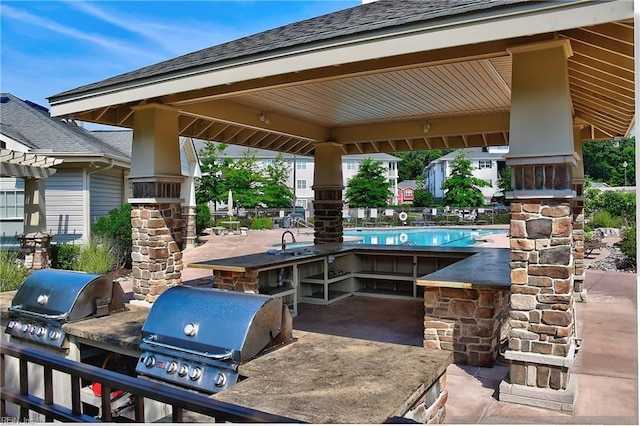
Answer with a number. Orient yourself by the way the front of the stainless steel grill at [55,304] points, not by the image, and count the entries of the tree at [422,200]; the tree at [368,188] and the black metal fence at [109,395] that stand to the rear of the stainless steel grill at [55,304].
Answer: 2

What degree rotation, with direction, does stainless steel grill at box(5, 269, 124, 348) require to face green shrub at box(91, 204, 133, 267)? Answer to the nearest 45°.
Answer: approximately 135° to its right

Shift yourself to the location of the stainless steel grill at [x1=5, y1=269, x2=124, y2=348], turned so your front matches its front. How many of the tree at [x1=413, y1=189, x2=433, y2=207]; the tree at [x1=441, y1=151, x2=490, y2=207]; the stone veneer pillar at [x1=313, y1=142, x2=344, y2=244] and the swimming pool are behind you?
4

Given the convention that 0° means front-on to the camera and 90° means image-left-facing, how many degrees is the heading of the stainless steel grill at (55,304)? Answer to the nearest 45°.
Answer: approximately 45°

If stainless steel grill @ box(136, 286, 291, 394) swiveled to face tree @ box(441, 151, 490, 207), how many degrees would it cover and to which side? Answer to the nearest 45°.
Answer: approximately 180°

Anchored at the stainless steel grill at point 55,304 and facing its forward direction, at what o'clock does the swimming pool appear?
The swimming pool is roughly at 6 o'clock from the stainless steel grill.

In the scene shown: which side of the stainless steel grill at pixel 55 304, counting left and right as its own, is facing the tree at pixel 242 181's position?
back

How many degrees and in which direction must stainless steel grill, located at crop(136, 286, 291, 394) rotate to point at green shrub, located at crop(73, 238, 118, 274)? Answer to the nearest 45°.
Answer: approximately 135° to its right

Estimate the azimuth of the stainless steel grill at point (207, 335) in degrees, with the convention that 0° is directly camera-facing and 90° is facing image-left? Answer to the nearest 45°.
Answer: approximately 45°

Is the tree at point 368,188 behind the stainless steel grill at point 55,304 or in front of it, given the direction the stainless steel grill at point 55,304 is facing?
behind

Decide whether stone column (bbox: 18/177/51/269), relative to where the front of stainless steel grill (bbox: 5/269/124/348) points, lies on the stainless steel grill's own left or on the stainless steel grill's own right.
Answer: on the stainless steel grill's own right

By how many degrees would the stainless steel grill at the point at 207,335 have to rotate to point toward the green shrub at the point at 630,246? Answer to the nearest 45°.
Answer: approximately 180°

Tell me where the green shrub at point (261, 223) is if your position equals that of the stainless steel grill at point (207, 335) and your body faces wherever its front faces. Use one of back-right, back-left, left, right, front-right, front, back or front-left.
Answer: back-right
